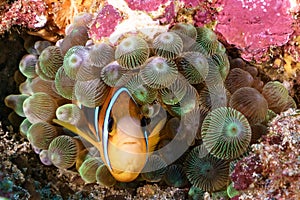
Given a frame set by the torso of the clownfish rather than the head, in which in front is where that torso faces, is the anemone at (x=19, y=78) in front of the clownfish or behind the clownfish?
behind

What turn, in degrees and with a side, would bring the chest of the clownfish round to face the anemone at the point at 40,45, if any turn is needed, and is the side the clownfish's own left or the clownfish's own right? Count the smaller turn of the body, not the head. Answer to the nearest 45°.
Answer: approximately 135° to the clownfish's own right

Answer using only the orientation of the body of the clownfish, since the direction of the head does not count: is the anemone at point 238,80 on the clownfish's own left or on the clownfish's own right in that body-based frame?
on the clownfish's own left

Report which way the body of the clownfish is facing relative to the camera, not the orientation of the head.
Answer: toward the camera

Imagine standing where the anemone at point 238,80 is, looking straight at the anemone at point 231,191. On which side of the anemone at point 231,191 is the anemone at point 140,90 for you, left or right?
right

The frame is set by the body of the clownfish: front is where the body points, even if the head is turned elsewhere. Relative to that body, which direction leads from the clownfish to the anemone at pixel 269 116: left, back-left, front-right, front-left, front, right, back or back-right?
left

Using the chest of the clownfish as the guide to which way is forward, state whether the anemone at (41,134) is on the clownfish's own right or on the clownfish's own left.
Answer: on the clownfish's own right
